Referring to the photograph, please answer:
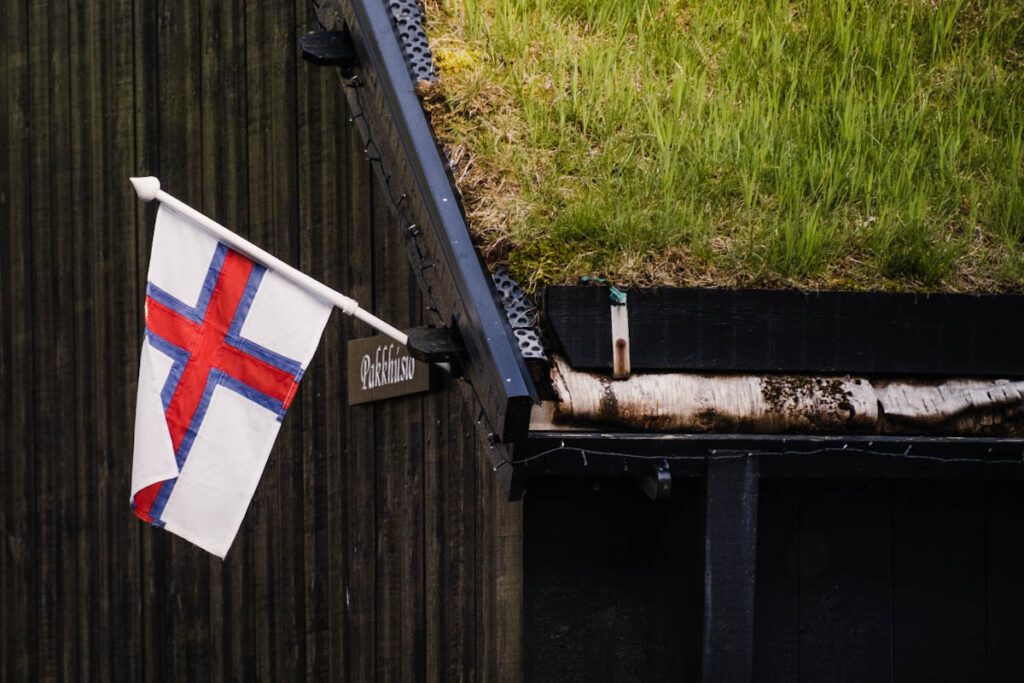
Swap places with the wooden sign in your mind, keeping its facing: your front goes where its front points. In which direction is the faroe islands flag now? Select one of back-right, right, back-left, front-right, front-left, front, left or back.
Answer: right

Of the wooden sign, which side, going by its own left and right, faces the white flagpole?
right

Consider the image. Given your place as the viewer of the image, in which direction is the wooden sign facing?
facing the viewer and to the right of the viewer
